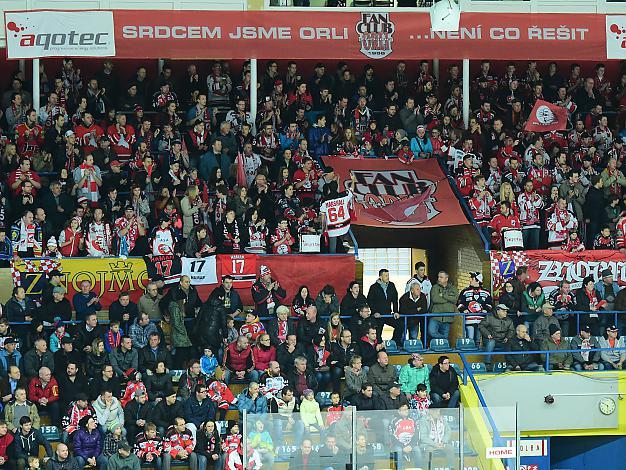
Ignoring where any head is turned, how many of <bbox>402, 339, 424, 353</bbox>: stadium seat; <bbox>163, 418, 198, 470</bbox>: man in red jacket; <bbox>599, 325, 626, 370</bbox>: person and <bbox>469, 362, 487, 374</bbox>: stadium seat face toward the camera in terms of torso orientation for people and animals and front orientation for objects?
4

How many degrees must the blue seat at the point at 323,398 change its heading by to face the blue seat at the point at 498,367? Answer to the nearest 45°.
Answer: approximately 135° to its left

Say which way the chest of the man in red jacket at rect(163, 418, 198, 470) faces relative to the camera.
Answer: toward the camera

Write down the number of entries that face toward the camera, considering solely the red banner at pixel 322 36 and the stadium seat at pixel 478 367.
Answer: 2

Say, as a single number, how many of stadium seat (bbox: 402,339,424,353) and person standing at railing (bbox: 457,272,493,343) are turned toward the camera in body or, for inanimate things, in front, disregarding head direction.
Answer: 2

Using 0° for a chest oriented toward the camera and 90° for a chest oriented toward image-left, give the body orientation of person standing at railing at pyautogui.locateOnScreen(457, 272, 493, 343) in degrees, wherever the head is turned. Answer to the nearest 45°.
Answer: approximately 0°

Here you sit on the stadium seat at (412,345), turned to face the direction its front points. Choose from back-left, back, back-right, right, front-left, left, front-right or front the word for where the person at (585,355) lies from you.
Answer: left

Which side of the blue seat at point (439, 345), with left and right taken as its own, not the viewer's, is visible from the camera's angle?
front

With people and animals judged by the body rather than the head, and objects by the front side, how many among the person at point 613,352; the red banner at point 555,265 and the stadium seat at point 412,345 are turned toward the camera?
3

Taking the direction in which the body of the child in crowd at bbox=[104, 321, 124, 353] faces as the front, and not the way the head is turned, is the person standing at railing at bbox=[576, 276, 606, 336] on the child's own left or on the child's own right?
on the child's own left

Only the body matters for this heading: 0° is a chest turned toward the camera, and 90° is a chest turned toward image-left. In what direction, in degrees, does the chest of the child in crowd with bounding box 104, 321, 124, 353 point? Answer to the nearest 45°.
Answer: approximately 315°

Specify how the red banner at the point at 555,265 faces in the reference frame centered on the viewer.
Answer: facing the viewer
